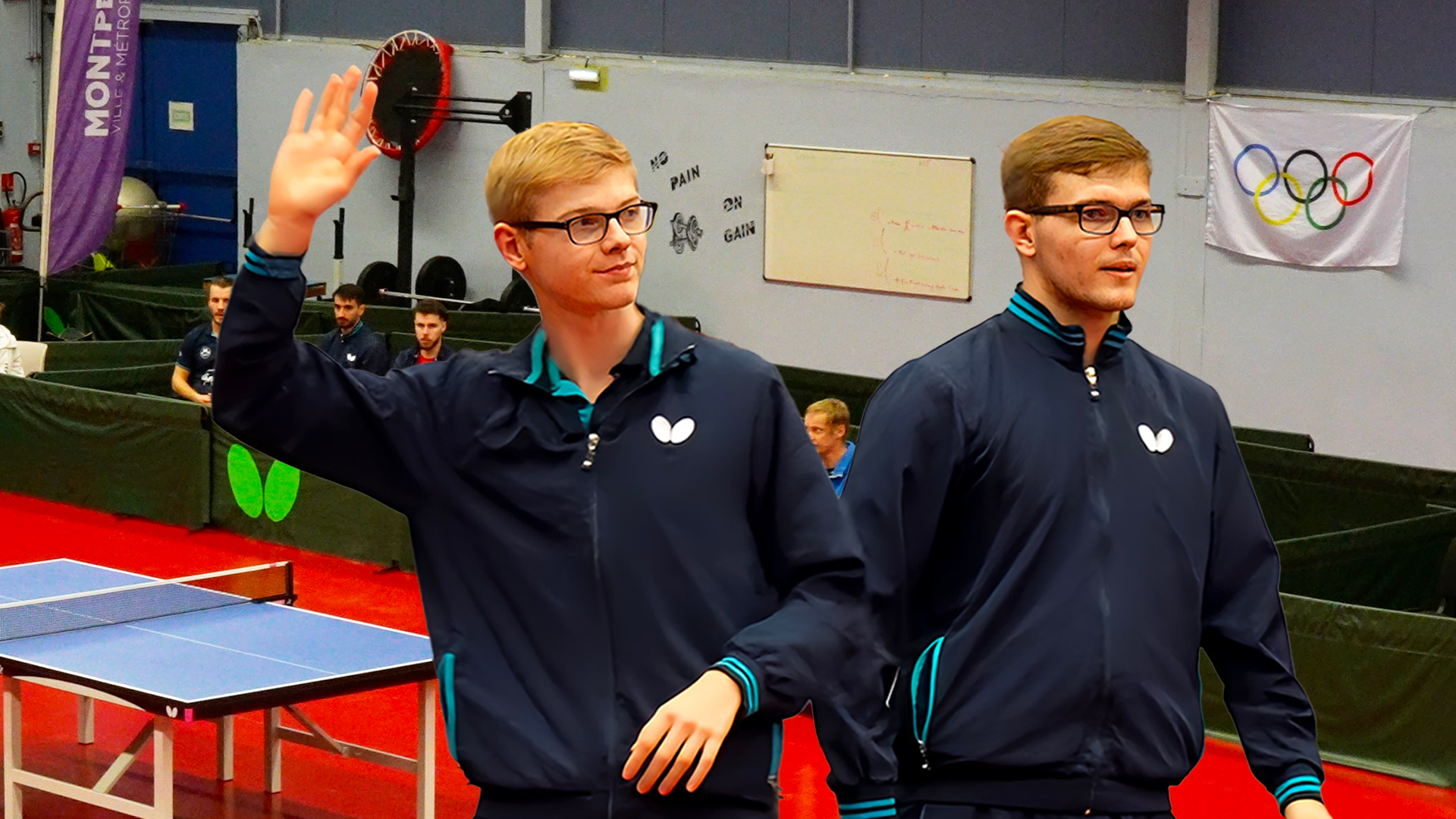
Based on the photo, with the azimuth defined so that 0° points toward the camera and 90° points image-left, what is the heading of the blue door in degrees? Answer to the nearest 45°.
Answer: approximately 0°

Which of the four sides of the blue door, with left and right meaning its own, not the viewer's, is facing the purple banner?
front

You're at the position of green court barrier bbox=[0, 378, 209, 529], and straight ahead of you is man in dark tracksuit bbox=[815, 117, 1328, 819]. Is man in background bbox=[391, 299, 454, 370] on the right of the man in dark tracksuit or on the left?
left

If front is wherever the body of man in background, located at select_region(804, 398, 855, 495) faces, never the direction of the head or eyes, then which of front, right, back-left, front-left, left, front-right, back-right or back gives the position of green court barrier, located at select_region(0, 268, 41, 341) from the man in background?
right

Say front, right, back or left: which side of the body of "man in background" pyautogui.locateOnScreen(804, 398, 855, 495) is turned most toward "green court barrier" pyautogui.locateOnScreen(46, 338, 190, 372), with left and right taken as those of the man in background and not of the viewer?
right

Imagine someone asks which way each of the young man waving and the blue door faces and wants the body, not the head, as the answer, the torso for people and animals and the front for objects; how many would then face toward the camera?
2

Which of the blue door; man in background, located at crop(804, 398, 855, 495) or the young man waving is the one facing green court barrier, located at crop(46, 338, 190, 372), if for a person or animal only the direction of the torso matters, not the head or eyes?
the blue door

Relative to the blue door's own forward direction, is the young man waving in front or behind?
in front

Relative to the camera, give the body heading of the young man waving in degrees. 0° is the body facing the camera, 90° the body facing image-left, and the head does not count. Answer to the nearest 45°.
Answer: approximately 0°

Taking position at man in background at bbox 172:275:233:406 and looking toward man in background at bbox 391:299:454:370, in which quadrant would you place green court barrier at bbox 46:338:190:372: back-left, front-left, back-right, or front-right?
back-left

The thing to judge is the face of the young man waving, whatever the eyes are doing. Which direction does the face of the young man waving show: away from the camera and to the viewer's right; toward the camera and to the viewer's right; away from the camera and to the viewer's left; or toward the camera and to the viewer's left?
toward the camera and to the viewer's right

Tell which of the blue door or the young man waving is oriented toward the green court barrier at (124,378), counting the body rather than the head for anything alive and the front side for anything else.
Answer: the blue door

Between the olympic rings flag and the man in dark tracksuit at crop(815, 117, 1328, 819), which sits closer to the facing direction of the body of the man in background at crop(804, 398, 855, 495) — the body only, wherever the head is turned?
the man in dark tracksuit

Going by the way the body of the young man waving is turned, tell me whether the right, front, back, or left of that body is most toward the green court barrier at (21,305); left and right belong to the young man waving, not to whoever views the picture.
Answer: back

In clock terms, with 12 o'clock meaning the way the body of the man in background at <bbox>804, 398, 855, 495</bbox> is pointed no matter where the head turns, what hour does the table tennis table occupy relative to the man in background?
The table tennis table is roughly at 12 o'clock from the man in background.

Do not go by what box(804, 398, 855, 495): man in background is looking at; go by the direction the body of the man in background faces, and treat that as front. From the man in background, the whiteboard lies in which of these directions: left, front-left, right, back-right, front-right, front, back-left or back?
back-right

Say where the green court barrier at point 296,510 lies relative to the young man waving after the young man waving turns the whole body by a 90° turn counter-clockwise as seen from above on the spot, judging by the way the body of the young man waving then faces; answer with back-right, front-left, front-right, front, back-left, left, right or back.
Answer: left
